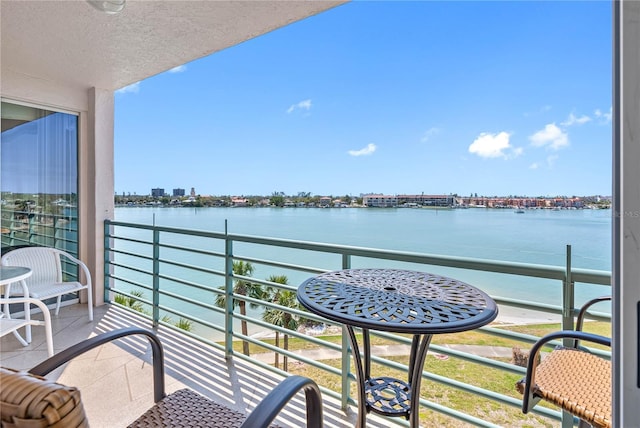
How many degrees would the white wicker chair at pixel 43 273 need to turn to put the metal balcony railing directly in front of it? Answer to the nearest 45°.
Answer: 0° — it already faces it

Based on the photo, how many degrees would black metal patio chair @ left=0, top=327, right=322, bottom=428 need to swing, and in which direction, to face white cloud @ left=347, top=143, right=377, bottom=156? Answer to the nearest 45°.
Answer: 0° — it already faces it

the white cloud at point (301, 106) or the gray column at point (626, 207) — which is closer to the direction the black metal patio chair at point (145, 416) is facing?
the white cloud

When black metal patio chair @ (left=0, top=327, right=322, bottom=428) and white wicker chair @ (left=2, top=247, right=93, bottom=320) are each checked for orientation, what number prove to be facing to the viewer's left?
0

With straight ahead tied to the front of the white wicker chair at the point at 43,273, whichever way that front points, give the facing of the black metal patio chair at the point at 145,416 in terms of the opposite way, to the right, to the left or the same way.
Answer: to the left

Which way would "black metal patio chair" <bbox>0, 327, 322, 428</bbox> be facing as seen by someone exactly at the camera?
facing away from the viewer and to the right of the viewer

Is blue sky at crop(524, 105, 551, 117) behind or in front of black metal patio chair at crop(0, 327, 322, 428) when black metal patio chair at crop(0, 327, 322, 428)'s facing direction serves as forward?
in front

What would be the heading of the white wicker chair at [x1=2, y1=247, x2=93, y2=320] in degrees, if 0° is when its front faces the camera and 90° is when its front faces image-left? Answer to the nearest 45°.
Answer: approximately 315°

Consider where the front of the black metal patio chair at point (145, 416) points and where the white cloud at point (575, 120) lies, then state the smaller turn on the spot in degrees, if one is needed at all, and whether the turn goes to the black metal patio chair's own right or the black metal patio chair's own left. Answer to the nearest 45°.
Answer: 0° — it already faces it

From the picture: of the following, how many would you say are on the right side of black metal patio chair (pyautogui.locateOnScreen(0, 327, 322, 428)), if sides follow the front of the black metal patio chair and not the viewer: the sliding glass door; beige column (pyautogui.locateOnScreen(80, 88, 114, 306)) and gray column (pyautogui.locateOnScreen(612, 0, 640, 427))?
1

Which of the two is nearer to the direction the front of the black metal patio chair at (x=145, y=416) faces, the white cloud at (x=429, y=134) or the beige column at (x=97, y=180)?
the white cloud

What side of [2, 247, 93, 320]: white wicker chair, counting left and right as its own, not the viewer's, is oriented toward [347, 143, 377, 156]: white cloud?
left
